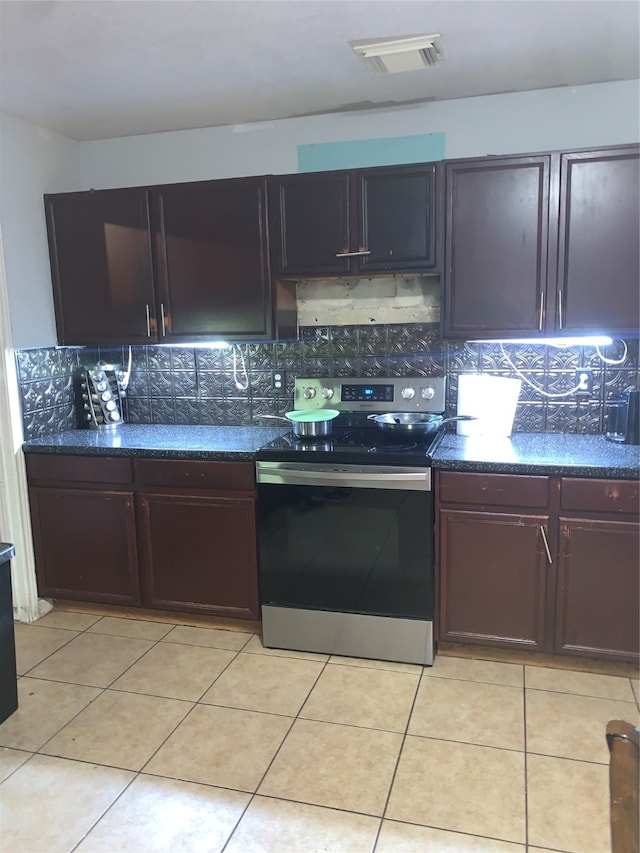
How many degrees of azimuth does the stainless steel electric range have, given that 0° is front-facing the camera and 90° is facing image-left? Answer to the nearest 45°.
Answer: approximately 0°

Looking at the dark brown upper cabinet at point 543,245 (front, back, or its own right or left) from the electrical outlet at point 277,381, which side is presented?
right

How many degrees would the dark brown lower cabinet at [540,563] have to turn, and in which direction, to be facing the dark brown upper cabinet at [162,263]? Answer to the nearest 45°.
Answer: approximately 90° to its right

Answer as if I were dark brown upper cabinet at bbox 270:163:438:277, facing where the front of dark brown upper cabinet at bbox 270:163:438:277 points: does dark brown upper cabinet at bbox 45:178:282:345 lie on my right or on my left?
on my right

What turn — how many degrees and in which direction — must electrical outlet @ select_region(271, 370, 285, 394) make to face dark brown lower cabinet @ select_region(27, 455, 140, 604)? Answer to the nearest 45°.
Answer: approximately 90° to its right

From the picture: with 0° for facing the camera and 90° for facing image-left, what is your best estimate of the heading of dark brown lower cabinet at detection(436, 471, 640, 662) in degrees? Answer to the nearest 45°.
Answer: approximately 0°
